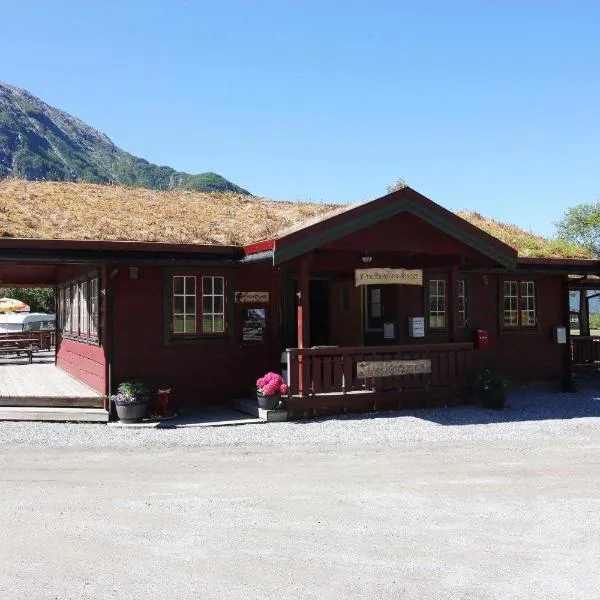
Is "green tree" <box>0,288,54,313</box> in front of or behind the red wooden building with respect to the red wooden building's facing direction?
behind

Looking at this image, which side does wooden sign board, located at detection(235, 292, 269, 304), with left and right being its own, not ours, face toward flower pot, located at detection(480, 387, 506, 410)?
left

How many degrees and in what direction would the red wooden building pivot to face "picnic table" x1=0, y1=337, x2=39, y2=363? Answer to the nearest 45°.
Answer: approximately 135° to its right

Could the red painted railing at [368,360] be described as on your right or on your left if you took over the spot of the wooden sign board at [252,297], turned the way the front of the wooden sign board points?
on your left

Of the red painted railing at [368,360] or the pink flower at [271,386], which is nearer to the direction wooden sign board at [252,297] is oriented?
the pink flower

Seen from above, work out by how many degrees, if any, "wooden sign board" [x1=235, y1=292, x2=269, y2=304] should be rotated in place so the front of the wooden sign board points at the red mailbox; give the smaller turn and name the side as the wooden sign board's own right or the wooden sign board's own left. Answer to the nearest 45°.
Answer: approximately 90° to the wooden sign board's own left

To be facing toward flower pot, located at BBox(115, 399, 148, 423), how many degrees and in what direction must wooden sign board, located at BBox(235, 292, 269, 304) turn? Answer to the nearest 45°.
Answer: approximately 45° to its right

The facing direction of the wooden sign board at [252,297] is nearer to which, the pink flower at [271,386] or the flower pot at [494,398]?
the pink flower

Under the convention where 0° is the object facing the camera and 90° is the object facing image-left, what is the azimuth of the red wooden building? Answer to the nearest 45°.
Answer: approximately 0°

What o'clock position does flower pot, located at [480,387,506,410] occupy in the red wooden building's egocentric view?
The flower pot is roughly at 9 o'clock from the red wooden building.
